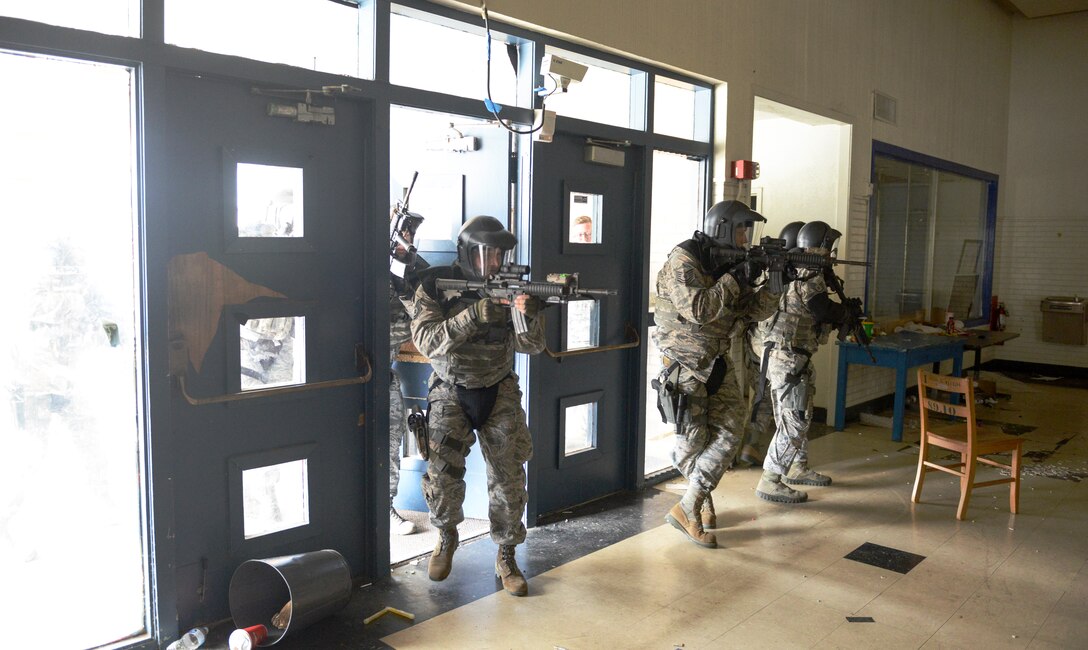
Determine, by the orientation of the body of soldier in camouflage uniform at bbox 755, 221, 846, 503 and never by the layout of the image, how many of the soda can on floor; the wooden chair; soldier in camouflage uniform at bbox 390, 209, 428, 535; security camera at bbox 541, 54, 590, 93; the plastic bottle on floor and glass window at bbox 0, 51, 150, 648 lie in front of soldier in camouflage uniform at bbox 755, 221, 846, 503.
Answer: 1

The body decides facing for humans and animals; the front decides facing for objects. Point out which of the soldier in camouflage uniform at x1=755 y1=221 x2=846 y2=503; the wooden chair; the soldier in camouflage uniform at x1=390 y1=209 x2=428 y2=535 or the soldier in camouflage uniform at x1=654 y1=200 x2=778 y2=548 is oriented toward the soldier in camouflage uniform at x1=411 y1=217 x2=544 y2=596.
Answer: the soldier in camouflage uniform at x1=390 y1=209 x2=428 y2=535

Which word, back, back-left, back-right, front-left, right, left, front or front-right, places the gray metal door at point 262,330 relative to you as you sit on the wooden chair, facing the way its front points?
back

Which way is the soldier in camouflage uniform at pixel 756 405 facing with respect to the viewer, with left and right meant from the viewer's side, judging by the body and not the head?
facing to the right of the viewer

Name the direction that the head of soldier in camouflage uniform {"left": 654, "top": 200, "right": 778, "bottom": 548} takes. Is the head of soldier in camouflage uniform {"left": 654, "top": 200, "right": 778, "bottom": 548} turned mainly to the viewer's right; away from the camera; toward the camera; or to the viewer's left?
to the viewer's right

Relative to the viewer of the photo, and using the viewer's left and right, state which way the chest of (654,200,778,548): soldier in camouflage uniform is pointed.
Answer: facing to the right of the viewer

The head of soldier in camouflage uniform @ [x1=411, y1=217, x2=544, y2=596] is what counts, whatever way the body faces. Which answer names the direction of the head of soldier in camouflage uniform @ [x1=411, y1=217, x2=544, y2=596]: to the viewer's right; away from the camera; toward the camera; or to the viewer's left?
to the viewer's right

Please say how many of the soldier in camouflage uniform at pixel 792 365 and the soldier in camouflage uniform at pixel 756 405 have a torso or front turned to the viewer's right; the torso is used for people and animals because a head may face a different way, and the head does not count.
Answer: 2

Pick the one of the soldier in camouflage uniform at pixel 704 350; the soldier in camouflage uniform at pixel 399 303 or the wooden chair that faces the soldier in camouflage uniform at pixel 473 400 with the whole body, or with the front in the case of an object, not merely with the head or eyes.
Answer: the soldier in camouflage uniform at pixel 399 303

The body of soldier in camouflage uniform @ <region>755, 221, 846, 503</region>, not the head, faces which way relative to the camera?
to the viewer's right

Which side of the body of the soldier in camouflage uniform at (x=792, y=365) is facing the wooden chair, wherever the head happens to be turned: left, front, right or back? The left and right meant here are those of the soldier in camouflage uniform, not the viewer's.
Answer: front

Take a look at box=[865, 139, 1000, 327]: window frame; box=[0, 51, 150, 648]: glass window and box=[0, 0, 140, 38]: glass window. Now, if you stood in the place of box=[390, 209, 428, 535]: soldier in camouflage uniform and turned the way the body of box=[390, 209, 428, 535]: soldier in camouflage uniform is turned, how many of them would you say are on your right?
2

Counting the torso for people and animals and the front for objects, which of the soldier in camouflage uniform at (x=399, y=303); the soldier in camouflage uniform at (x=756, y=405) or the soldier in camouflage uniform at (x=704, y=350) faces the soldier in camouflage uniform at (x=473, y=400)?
the soldier in camouflage uniform at (x=399, y=303)

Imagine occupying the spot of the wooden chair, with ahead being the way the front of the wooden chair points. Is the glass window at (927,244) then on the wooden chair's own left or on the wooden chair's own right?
on the wooden chair's own left

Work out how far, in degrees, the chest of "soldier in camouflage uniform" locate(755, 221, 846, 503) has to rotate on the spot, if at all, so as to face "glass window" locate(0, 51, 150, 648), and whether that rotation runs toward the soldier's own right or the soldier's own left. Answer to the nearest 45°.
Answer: approximately 135° to the soldier's own right
